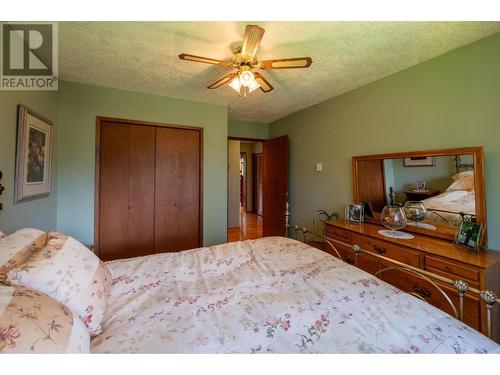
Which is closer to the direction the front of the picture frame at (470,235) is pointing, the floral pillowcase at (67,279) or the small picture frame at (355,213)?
the floral pillowcase

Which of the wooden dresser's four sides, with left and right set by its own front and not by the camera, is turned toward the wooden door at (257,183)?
right

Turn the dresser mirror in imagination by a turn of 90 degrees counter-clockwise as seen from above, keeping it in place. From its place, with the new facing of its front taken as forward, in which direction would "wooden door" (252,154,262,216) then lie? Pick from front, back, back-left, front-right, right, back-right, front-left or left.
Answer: back

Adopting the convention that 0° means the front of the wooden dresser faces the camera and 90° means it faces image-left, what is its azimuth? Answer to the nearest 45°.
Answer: approximately 45°

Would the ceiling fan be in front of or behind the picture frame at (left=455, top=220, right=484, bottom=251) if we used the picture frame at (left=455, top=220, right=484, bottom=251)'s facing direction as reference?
in front

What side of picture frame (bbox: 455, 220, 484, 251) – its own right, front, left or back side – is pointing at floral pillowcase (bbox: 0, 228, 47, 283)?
front

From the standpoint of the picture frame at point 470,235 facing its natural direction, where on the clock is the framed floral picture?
The framed floral picture is roughly at 12 o'clock from the picture frame.

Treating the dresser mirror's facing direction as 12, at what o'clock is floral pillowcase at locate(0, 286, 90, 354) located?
The floral pillowcase is roughly at 11 o'clock from the dresser mirror.

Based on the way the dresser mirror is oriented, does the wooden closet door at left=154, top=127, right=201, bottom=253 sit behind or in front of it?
in front

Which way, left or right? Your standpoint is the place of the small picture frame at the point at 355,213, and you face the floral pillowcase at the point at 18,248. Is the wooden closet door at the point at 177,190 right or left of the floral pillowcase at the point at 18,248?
right

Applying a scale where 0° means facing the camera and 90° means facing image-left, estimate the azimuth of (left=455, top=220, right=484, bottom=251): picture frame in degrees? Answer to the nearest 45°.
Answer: approximately 45°
